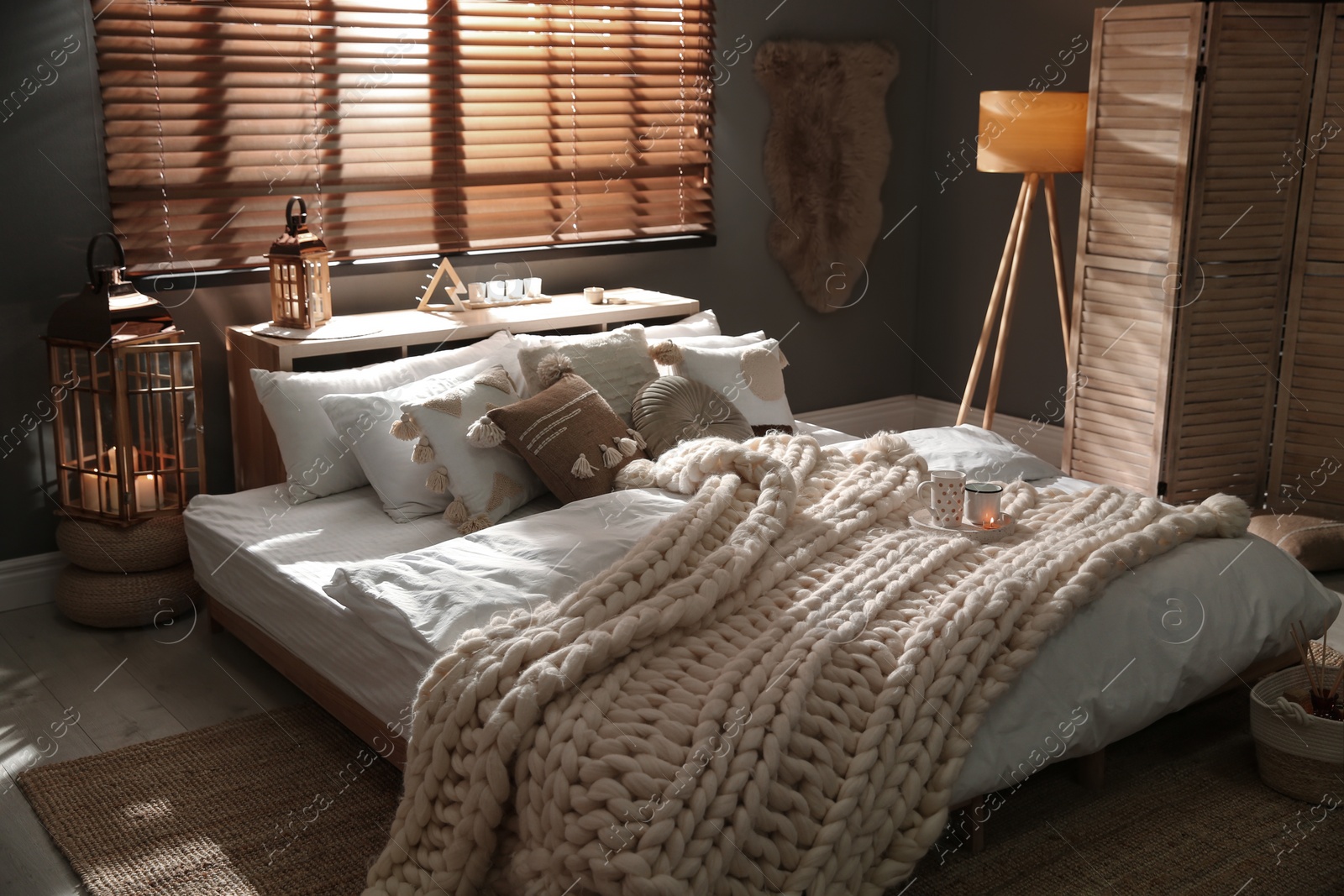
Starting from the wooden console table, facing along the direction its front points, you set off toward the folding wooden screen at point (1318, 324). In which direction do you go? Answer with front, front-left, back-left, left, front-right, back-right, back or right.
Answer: front-left

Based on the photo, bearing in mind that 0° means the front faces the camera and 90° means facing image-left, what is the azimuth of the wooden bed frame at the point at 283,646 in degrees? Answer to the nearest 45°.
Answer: approximately 315°

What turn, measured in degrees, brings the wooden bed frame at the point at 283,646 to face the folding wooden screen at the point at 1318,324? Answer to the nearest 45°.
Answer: approximately 45° to its left

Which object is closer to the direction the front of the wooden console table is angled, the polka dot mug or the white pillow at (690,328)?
the polka dot mug

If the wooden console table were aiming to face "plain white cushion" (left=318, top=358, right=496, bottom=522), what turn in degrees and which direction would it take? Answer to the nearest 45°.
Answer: approximately 45° to its right

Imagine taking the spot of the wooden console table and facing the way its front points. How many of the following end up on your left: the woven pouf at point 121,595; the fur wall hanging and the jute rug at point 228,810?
1

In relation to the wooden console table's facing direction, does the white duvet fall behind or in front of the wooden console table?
in front

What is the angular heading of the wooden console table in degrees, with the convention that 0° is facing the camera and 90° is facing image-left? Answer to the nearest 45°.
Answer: approximately 315°

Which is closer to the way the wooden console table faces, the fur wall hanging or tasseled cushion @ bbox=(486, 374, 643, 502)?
the tasseled cushion

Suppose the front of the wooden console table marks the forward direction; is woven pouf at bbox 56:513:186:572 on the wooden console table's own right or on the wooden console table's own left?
on the wooden console table's own right
